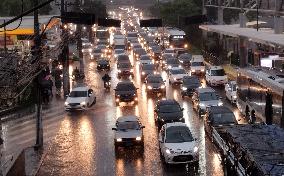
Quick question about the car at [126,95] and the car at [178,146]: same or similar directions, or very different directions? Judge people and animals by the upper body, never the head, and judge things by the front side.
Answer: same or similar directions

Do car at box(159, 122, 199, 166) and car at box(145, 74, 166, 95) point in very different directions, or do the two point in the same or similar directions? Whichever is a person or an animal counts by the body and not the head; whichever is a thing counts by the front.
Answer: same or similar directions

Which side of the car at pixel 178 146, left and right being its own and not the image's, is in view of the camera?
front

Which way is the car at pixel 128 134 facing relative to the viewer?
toward the camera

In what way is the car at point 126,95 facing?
toward the camera

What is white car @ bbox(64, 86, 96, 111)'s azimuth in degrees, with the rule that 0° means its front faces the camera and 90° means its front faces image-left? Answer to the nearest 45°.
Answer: approximately 45°

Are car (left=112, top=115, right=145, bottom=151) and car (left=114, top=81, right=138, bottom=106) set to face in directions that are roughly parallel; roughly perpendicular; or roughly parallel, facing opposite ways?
roughly parallel

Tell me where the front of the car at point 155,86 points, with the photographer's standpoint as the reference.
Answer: facing the viewer

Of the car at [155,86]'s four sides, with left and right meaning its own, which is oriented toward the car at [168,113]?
front
